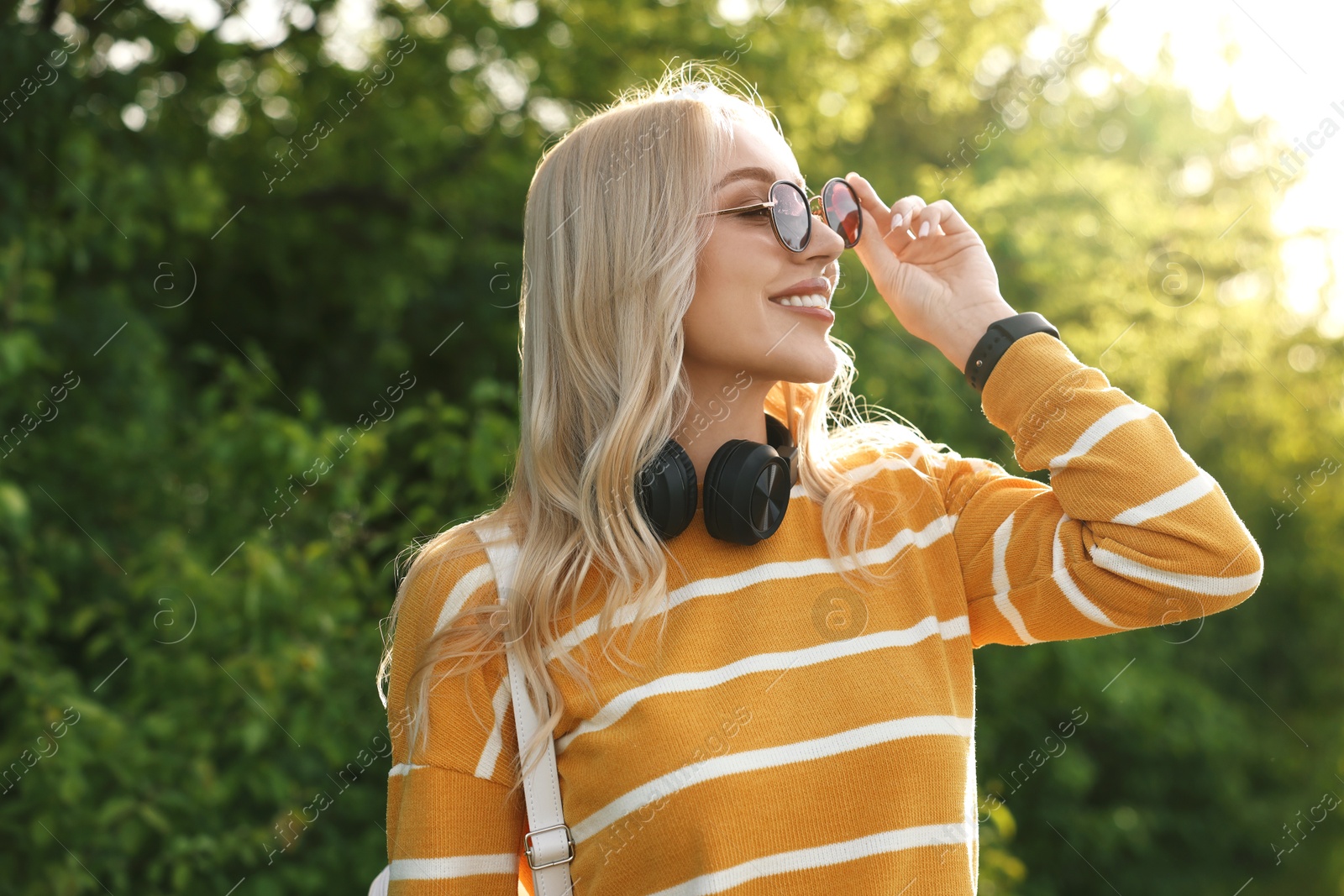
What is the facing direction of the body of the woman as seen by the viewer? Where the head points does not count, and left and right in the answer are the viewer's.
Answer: facing the viewer and to the right of the viewer

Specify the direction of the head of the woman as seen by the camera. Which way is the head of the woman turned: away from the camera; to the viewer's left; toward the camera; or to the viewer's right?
to the viewer's right
